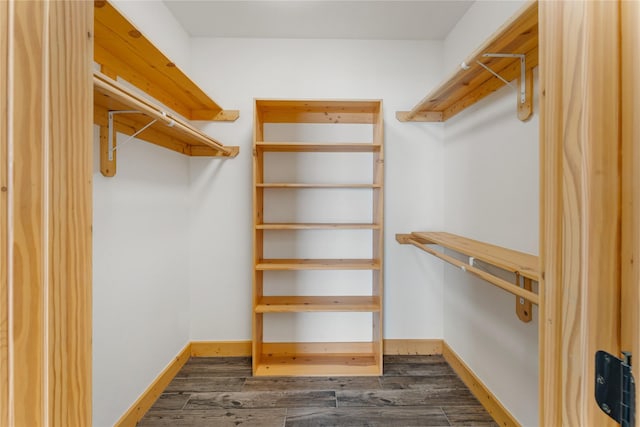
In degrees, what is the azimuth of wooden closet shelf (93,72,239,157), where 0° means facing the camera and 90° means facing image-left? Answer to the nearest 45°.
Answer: approximately 270°

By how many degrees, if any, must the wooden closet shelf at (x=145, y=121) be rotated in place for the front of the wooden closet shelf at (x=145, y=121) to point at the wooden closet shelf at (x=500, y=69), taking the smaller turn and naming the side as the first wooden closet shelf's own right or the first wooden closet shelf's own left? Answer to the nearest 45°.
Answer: approximately 45° to the first wooden closet shelf's own right

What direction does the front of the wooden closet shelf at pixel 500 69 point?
to the viewer's left

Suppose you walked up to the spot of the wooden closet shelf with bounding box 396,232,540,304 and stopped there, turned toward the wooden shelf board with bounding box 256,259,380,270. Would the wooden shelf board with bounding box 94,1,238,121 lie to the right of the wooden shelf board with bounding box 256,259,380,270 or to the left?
left

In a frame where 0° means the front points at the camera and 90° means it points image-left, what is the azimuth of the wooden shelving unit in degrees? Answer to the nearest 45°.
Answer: approximately 0°

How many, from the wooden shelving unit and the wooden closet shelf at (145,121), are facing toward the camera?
1

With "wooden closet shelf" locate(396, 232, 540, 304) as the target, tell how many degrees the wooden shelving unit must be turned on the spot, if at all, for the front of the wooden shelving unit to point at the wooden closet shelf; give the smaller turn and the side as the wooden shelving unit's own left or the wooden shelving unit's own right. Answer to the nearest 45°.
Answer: approximately 45° to the wooden shelving unit's own left
